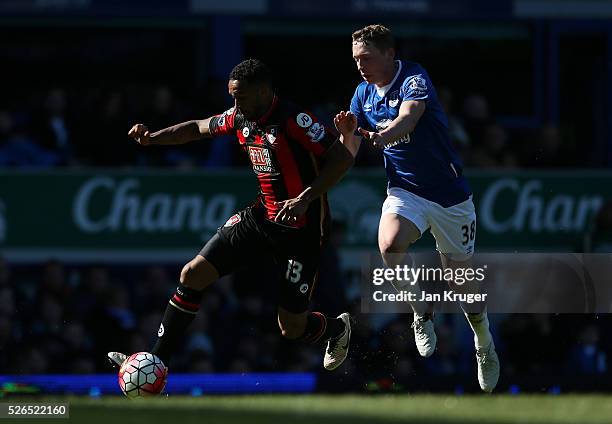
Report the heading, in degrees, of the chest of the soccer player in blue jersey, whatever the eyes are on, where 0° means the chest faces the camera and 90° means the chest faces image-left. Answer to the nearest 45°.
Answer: approximately 45°

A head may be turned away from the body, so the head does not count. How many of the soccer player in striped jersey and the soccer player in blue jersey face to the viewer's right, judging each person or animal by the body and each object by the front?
0

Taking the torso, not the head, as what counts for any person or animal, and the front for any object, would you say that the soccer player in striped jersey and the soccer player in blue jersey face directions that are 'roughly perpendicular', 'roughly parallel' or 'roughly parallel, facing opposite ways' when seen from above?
roughly parallel

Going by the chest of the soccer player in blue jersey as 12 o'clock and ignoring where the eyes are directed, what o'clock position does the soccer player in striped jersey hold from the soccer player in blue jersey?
The soccer player in striped jersey is roughly at 1 o'clock from the soccer player in blue jersey.

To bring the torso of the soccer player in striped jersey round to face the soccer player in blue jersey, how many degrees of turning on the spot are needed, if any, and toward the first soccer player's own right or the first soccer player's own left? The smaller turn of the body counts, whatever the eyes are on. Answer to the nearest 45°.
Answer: approximately 135° to the first soccer player's own left

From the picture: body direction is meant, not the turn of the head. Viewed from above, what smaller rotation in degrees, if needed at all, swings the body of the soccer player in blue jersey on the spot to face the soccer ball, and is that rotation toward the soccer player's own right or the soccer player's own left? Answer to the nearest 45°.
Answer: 0° — they already face it

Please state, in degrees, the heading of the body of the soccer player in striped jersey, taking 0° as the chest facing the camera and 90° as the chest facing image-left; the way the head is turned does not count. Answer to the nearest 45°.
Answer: approximately 45°
